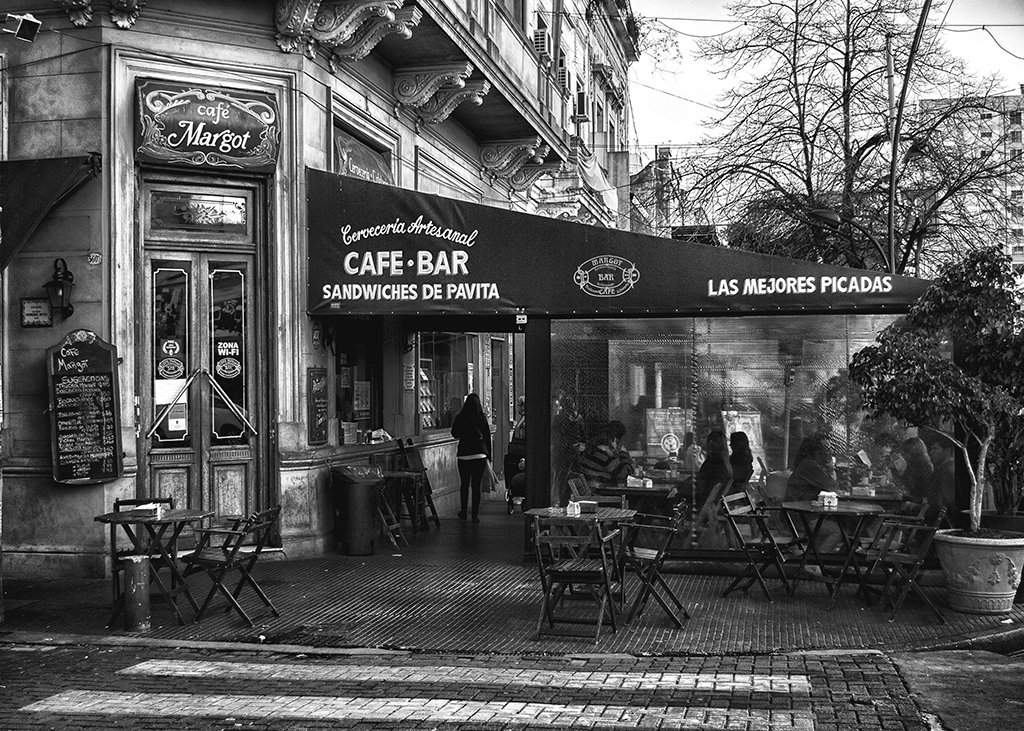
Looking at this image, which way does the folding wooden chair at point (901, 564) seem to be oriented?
to the viewer's left

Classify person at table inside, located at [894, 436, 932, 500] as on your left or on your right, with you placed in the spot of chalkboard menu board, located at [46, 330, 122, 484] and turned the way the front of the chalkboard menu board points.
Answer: on your left

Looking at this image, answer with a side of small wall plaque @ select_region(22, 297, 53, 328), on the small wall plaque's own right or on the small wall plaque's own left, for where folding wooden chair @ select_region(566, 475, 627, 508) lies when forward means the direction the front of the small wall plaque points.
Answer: on the small wall plaque's own left

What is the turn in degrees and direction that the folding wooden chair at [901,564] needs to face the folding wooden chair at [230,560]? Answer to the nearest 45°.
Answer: approximately 45° to its left

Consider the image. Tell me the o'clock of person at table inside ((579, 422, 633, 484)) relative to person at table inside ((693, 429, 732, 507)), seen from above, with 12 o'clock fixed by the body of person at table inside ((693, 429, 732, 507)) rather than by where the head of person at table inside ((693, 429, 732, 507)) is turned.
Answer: person at table inside ((579, 422, 633, 484)) is roughly at 12 o'clock from person at table inside ((693, 429, 732, 507)).

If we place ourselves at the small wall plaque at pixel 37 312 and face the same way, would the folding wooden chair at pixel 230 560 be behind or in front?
in front

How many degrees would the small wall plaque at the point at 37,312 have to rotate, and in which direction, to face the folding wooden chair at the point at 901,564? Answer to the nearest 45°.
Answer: approximately 45° to its left

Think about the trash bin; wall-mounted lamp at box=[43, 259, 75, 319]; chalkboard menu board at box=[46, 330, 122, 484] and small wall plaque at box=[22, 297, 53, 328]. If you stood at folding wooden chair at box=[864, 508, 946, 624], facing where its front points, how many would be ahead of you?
4

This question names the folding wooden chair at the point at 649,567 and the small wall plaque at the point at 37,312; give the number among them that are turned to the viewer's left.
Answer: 1

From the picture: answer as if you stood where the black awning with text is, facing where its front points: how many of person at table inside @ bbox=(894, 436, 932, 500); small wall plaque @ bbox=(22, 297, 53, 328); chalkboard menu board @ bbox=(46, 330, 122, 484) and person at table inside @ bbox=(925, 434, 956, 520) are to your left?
2

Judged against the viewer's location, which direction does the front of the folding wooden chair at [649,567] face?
facing to the left of the viewer

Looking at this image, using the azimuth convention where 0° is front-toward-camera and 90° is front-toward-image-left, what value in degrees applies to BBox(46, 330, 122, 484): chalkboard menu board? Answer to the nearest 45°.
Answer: approximately 0°

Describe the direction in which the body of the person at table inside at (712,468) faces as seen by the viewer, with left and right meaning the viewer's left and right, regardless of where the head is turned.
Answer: facing to the left of the viewer

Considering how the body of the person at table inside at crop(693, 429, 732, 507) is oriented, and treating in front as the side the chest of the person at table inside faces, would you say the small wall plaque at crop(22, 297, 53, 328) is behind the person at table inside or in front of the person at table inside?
in front
